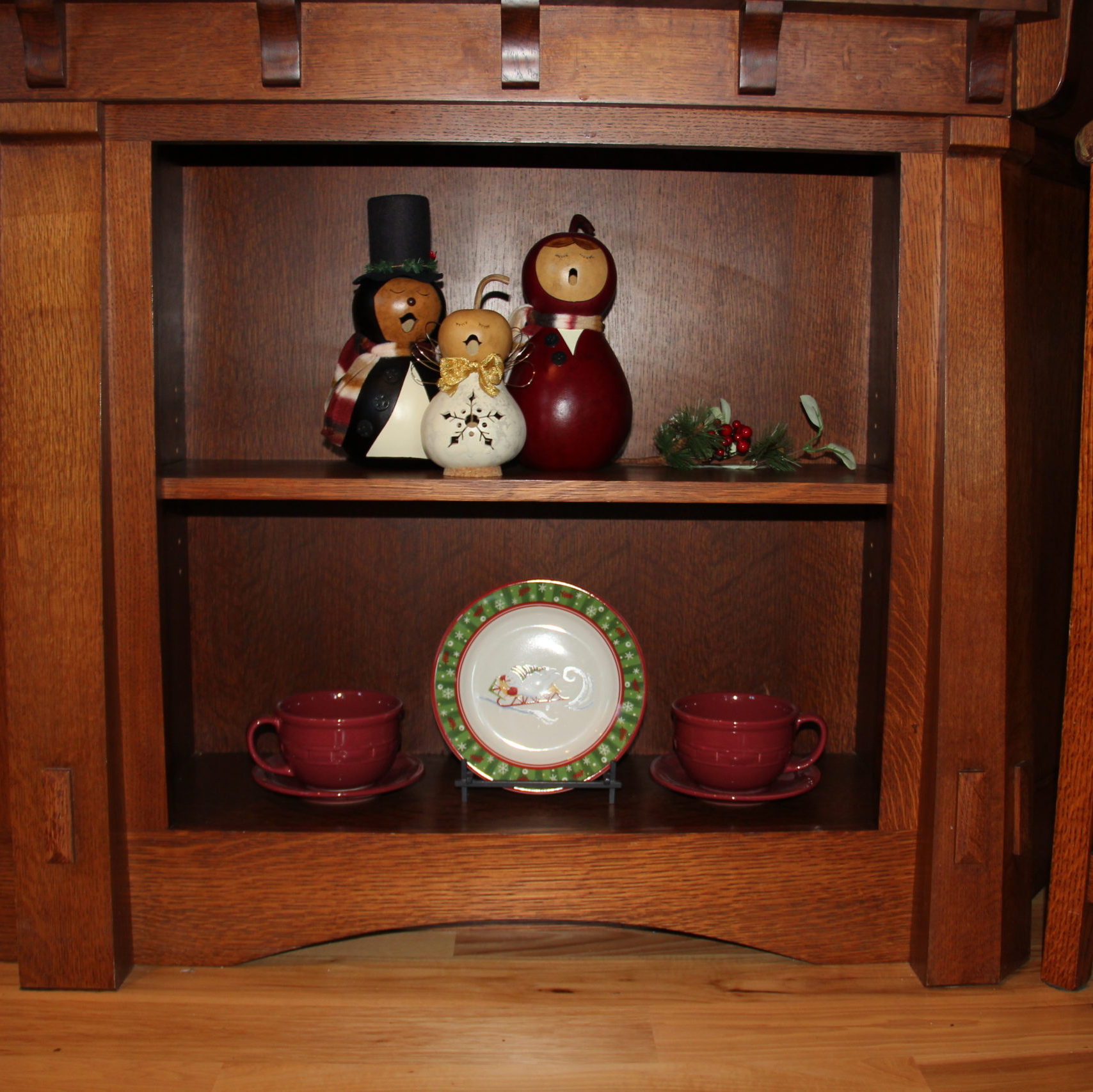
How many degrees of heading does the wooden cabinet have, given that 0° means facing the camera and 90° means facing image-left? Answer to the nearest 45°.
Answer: approximately 0°

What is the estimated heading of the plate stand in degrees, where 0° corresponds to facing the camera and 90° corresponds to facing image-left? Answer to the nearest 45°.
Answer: approximately 0°
